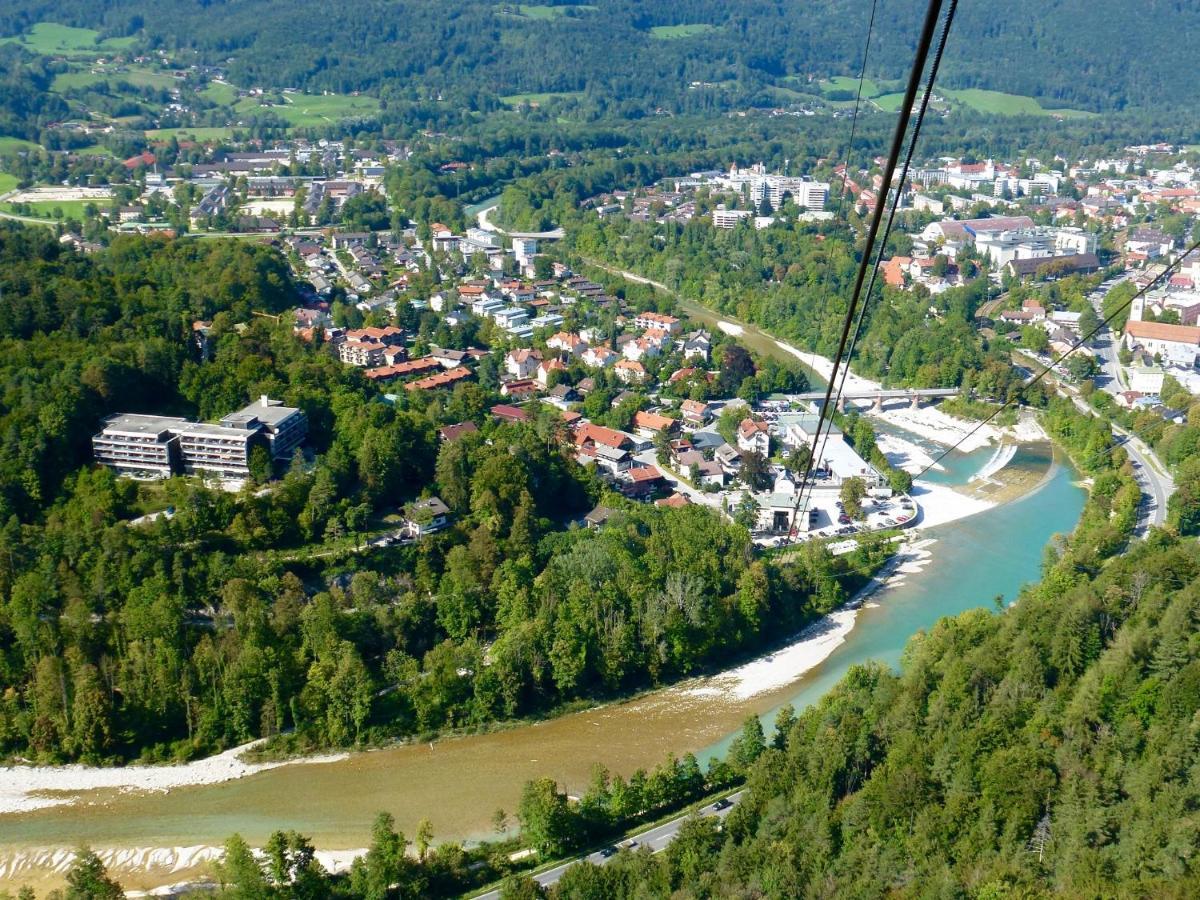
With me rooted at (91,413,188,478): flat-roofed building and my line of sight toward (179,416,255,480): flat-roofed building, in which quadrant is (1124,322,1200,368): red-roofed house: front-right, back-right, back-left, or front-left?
front-left

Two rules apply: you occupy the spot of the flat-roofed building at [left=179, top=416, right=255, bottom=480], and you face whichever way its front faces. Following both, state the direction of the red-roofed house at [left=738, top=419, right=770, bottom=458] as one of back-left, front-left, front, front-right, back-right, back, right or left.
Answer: left

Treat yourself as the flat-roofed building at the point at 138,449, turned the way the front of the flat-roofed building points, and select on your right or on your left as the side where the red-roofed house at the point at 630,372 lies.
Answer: on your left

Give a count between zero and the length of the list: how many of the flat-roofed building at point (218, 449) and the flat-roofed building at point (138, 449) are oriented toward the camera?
2

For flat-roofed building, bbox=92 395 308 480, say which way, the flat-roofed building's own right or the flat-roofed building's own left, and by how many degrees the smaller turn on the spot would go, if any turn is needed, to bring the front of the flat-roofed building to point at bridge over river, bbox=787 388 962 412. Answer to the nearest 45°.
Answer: approximately 90° to the flat-roofed building's own left

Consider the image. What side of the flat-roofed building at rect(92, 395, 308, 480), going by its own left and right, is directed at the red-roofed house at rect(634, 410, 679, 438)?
left

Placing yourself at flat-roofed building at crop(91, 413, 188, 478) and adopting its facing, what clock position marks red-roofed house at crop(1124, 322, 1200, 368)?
The red-roofed house is roughly at 9 o'clock from the flat-roofed building.

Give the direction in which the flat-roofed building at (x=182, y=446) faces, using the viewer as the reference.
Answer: facing the viewer

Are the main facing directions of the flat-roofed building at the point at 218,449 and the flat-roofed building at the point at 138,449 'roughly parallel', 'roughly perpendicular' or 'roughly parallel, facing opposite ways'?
roughly parallel

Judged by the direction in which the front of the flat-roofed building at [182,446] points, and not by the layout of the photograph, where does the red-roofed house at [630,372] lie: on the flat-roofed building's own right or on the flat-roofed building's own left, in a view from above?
on the flat-roofed building's own left
